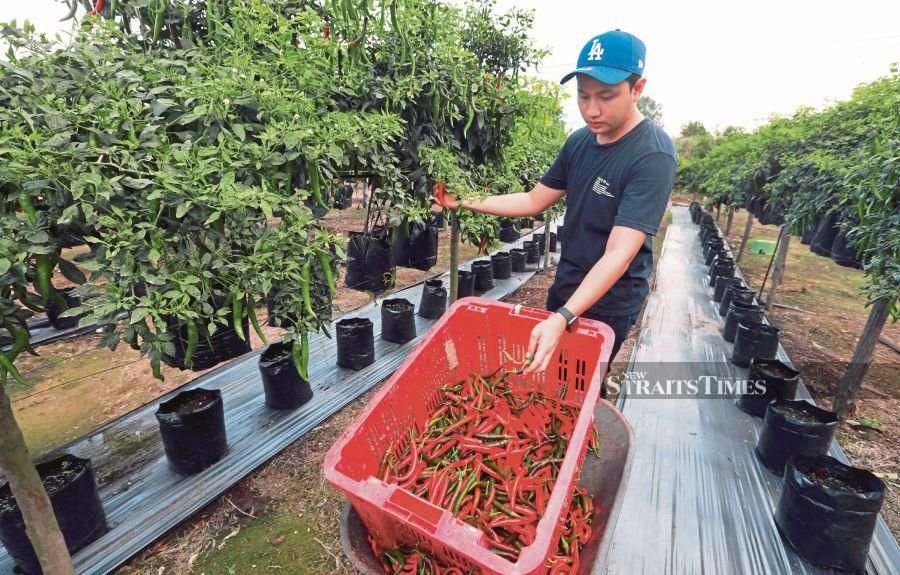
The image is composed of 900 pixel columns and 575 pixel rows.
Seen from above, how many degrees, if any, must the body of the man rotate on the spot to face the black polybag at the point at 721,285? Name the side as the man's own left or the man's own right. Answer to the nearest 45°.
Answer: approximately 180°

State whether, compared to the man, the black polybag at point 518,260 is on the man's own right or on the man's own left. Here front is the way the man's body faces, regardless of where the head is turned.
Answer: on the man's own right

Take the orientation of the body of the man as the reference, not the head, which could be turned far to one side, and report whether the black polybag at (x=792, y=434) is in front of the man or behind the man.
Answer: behind

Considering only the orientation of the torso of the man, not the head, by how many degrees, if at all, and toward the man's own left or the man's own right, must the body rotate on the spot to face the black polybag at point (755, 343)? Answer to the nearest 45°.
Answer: approximately 180°

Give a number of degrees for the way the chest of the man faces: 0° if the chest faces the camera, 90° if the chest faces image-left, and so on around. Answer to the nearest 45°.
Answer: approximately 45°

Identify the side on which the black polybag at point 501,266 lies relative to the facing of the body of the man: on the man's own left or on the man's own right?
on the man's own right

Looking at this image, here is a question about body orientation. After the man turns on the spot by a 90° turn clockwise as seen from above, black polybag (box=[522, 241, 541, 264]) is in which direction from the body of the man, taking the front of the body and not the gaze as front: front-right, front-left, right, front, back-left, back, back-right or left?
front-right

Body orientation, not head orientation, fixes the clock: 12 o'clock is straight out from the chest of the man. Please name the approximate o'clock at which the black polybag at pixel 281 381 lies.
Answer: The black polybag is roughly at 2 o'clock from the man.
